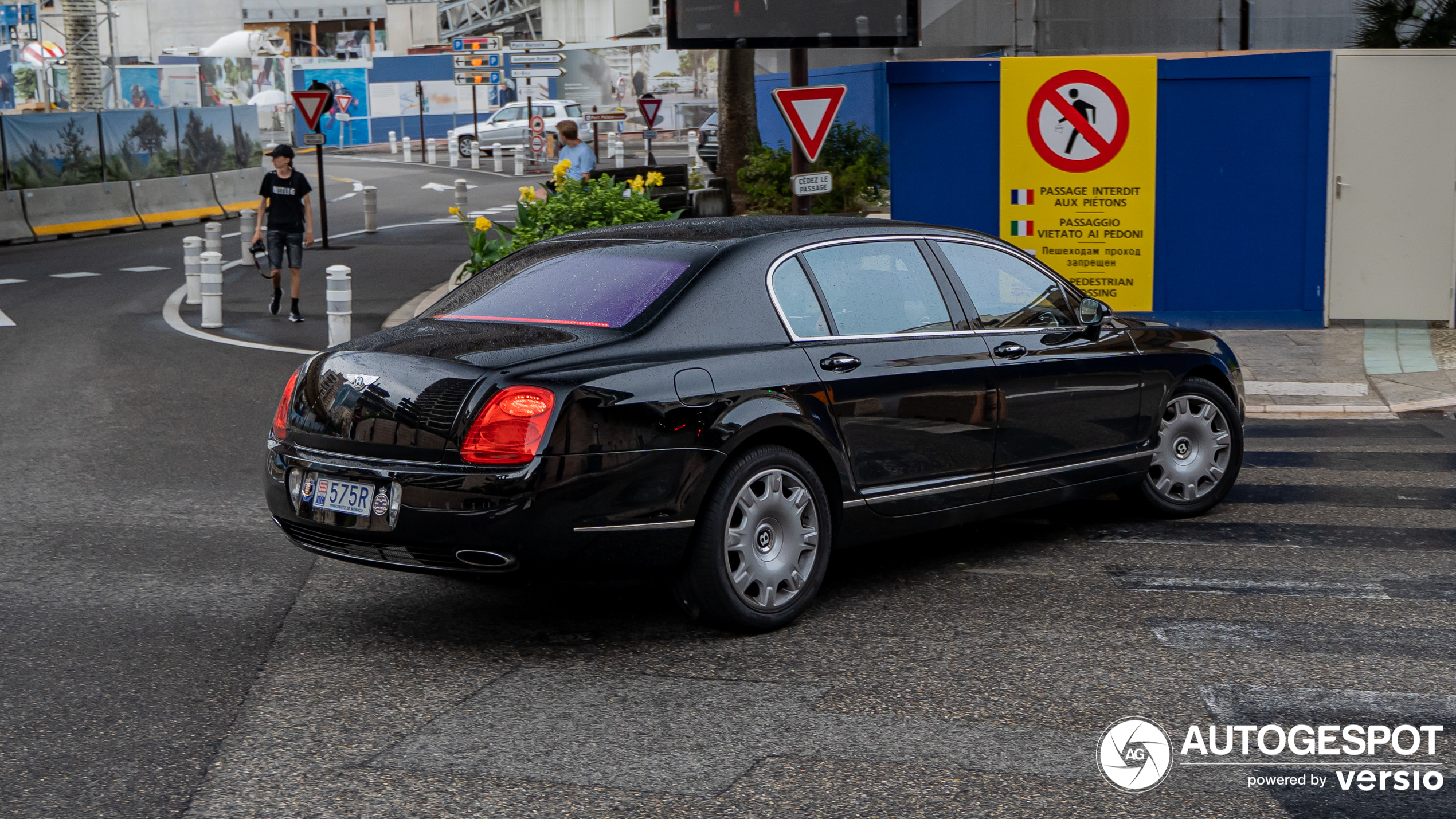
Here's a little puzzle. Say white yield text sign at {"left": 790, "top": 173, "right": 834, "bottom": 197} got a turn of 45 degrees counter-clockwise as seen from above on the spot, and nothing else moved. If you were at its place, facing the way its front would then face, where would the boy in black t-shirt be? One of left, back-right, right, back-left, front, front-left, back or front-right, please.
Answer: back

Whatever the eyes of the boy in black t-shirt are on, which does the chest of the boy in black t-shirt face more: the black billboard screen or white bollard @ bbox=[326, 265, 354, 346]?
the white bollard

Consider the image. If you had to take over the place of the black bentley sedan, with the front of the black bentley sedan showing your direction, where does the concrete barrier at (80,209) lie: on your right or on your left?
on your left

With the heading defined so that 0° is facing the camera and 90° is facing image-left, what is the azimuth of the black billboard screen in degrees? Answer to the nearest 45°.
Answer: approximately 0°

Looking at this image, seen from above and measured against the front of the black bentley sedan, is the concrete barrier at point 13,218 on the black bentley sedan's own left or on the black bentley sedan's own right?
on the black bentley sedan's own left

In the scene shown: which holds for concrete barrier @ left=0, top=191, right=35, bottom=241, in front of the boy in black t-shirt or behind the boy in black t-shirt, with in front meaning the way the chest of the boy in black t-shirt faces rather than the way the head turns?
behind

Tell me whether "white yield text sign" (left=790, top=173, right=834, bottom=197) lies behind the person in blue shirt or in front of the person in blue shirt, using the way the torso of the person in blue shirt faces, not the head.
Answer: behind

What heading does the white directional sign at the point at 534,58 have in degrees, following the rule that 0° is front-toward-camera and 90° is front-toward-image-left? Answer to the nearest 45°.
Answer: approximately 0°

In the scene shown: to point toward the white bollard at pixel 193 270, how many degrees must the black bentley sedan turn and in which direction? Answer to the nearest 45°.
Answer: approximately 90° to its left
